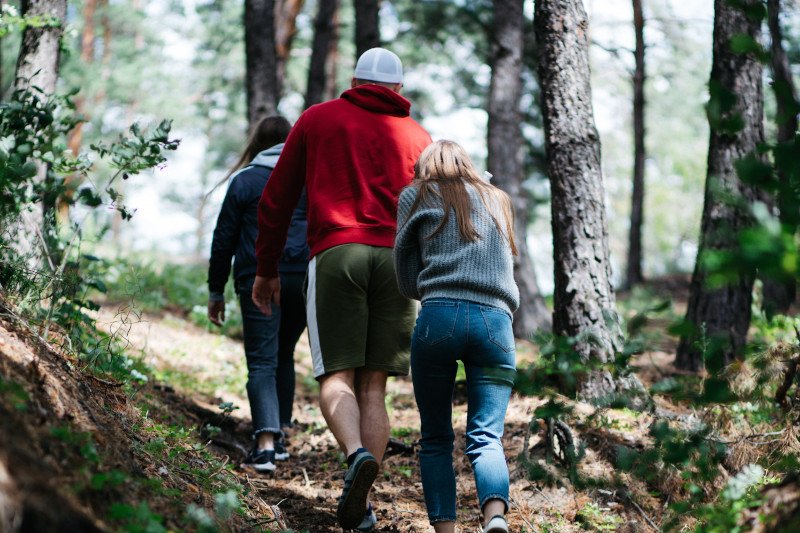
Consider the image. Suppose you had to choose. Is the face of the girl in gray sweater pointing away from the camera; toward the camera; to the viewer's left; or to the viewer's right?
away from the camera

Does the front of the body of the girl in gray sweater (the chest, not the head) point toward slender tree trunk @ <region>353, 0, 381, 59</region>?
yes

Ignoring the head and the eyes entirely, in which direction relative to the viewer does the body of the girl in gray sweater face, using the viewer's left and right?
facing away from the viewer

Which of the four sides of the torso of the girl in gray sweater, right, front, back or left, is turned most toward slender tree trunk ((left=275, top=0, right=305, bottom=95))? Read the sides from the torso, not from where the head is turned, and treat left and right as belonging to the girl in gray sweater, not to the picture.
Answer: front

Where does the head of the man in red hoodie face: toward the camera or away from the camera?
away from the camera

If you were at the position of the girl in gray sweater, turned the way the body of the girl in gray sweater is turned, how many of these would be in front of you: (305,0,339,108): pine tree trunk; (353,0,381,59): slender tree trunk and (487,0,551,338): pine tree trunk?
3

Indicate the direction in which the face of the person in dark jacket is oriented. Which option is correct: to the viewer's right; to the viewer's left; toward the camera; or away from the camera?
away from the camera

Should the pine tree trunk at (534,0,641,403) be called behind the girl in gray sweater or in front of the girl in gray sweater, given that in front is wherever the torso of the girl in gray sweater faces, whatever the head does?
in front

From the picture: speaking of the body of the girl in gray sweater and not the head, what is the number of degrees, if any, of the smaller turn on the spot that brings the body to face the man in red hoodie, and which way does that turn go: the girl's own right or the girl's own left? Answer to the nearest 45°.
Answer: approximately 45° to the girl's own left

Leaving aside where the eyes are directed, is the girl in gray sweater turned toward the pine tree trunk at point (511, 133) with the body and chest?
yes

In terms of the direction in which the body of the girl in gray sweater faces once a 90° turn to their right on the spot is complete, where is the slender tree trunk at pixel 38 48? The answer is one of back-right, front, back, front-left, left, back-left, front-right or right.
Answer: back-left

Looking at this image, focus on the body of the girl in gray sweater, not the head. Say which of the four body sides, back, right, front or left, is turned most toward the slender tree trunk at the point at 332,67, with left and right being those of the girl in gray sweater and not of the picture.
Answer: front
